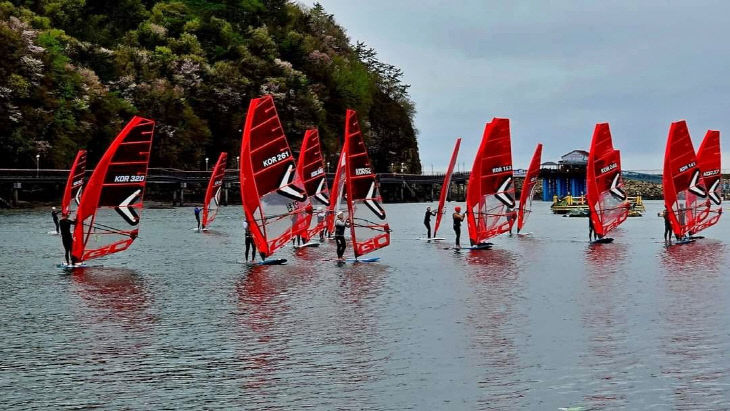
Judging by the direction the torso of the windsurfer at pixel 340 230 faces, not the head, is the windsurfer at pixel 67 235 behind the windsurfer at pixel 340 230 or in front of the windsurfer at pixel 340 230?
behind
